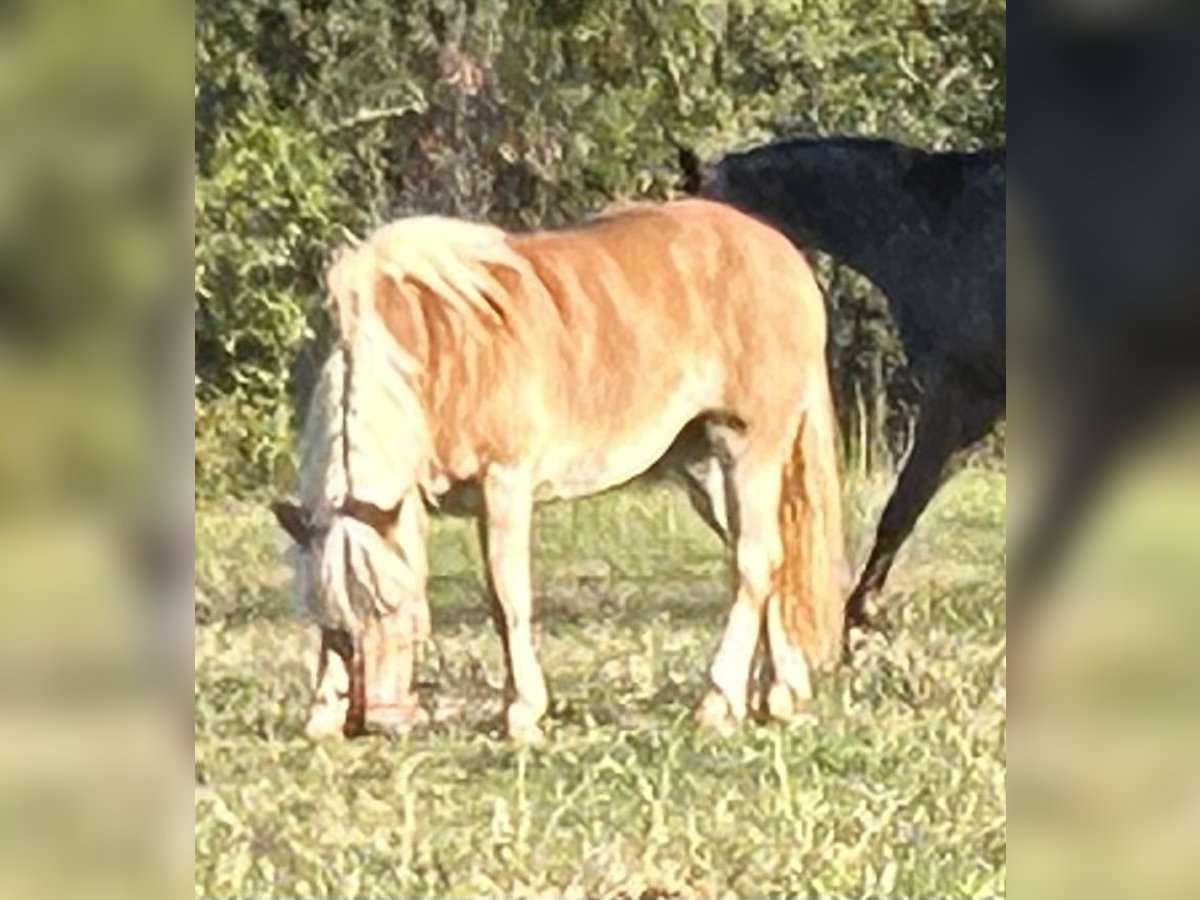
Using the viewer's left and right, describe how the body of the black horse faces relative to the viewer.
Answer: facing to the left of the viewer

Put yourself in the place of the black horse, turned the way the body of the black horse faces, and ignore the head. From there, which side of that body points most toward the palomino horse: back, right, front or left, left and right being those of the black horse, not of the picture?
front
